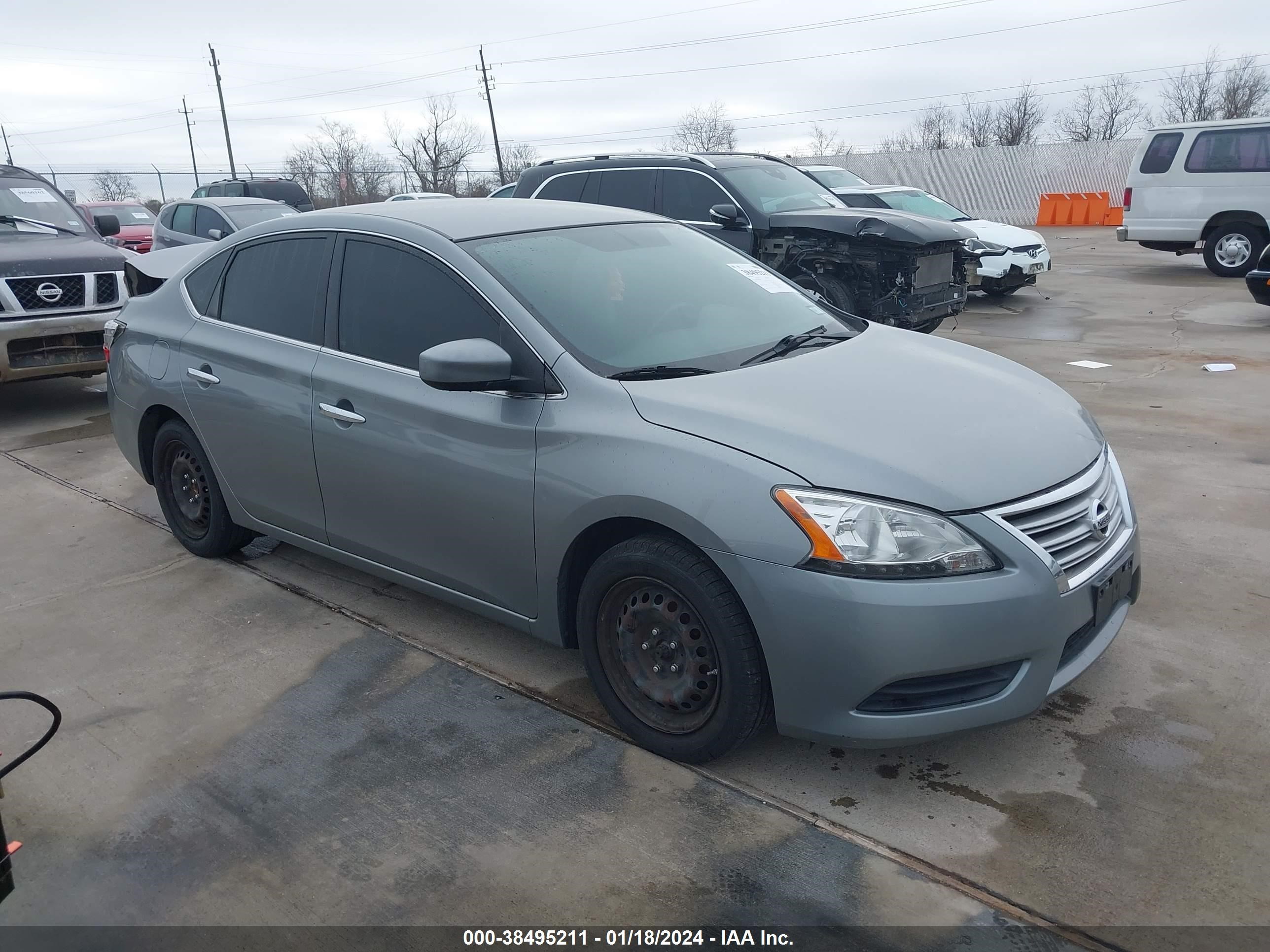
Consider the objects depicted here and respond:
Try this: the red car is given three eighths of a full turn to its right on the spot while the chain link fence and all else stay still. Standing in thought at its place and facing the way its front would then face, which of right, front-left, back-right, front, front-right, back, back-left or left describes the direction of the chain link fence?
back

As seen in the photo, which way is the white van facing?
to the viewer's right

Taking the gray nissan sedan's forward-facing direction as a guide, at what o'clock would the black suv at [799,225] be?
The black suv is roughly at 8 o'clock from the gray nissan sedan.

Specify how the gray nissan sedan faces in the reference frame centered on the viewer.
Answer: facing the viewer and to the right of the viewer

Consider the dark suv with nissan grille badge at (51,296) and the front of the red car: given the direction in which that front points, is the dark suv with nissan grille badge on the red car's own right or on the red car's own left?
on the red car's own right

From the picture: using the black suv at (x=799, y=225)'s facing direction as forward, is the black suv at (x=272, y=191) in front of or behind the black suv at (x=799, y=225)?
behind

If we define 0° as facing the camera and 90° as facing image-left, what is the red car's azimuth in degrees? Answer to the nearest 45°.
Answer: approximately 315°

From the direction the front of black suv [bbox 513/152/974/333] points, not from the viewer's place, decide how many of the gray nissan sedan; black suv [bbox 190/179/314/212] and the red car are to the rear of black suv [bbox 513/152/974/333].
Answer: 2
